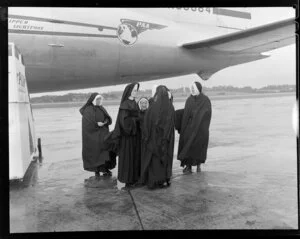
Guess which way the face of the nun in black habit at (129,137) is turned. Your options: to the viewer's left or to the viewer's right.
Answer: to the viewer's right

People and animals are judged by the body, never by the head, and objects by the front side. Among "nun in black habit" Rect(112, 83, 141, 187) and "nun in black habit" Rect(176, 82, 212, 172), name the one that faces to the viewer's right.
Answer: "nun in black habit" Rect(112, 83, 141, 187)

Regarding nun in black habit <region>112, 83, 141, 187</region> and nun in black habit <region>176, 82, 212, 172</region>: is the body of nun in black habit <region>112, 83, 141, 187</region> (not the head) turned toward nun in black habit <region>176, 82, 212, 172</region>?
yes

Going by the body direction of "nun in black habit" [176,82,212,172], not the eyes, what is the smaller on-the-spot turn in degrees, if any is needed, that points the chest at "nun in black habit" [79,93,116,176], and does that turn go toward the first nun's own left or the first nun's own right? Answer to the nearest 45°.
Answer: approximately 45° to the first nun's own right

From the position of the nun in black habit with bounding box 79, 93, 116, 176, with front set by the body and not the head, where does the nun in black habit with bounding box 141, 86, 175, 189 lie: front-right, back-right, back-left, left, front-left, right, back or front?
front-left

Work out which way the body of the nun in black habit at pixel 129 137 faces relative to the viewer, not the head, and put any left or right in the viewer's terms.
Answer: facing to the right of the viewer

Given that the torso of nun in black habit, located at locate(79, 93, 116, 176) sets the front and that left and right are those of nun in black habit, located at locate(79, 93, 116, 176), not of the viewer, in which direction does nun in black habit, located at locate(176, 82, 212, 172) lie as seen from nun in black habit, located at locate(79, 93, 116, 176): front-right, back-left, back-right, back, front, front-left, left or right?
front-left

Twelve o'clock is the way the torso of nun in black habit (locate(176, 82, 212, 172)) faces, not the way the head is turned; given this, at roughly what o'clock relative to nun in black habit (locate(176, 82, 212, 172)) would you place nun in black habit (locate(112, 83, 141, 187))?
nun in black habit (locate(112, 83, 141, 187)) is roughly at 1 o'clock from nun in black habit (locate(176, 82, 212, 172)).
